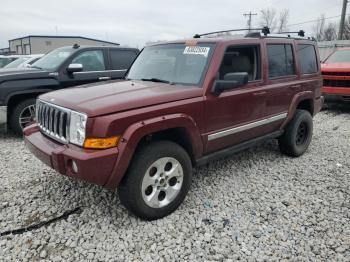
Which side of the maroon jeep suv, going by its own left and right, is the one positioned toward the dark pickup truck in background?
right

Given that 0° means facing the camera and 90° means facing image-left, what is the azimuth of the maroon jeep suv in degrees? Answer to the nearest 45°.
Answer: approximately 45°

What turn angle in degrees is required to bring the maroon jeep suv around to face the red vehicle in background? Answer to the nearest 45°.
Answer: approximately 180°
